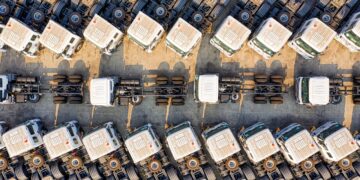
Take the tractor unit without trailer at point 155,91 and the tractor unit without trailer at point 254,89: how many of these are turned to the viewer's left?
2

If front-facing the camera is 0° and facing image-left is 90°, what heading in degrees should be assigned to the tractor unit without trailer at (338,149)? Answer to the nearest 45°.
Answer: approximately 135°

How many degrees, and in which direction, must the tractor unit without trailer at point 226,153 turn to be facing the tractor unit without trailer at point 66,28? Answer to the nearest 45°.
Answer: approximately 45° to its left

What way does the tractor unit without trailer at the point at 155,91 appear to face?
to the viewer's left

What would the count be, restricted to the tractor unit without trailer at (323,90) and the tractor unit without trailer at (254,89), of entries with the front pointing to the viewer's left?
2

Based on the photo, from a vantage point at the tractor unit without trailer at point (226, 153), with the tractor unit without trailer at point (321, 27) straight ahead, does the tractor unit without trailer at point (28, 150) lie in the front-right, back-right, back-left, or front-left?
back-left

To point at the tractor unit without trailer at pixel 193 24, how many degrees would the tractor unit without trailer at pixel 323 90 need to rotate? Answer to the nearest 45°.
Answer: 0° — it already faces it

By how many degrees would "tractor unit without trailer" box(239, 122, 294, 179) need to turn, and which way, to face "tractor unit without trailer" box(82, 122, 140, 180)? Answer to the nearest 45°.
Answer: approximately 45° to its left

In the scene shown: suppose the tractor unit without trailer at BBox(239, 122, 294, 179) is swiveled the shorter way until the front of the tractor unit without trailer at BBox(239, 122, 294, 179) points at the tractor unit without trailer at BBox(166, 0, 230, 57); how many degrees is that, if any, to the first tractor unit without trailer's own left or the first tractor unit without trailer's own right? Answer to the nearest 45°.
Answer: approximately 45° to the first tractor unit without trailer's own left
